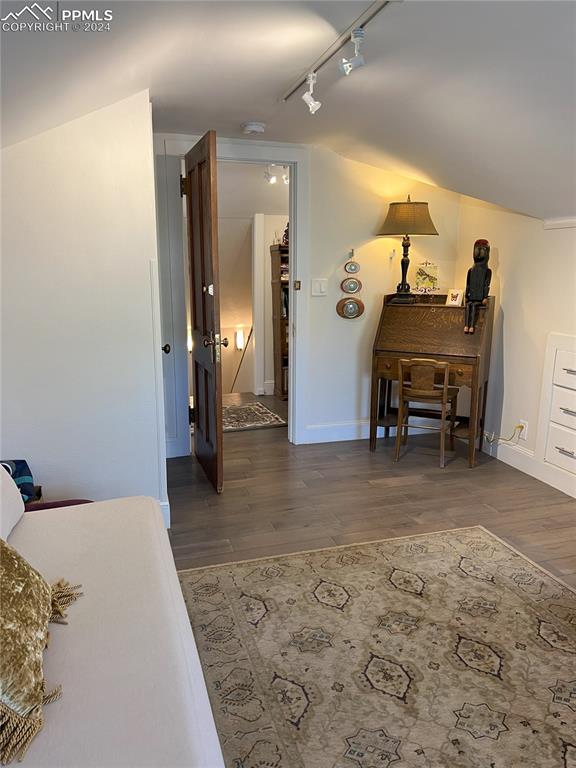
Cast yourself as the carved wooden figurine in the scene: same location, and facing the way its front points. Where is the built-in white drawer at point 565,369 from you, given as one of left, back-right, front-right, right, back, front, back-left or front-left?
left

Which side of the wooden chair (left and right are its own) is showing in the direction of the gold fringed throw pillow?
back

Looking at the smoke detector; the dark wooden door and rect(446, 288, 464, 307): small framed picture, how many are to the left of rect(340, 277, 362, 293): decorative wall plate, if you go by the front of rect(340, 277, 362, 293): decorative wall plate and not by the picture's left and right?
1

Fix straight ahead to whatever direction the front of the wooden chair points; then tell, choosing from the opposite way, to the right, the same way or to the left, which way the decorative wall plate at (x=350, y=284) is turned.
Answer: the opposite way

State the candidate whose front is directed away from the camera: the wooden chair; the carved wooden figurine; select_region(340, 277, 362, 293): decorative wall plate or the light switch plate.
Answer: the wooden chair

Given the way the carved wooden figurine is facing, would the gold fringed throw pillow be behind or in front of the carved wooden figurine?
in front

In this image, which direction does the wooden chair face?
away from the camera

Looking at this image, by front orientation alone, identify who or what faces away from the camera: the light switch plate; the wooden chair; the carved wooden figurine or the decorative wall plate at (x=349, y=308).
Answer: the wooden chair

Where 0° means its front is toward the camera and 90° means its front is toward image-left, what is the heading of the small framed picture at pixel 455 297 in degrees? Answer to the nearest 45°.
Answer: approximately 0°
